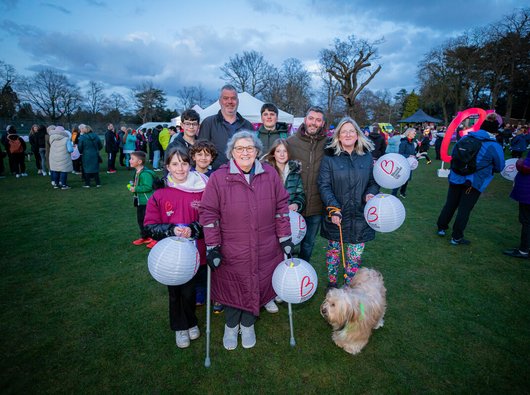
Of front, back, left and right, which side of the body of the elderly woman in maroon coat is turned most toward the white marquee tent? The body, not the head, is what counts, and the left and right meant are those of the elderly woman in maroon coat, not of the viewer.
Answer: back

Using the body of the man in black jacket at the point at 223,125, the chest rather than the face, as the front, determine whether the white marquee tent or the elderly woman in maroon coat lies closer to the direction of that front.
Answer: the elderly woman in maroon coat

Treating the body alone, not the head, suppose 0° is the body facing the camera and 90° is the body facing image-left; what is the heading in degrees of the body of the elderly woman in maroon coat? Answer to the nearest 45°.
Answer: approximately 0°

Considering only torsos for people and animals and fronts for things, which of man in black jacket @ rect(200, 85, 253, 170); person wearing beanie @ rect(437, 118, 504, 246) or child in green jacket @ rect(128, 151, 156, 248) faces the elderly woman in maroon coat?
the man in black jacket

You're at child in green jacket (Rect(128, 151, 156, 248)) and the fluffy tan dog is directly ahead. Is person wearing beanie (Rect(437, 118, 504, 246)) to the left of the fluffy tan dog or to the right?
left

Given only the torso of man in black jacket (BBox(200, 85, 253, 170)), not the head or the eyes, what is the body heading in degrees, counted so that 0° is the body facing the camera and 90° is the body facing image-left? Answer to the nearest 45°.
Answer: approximately 0°

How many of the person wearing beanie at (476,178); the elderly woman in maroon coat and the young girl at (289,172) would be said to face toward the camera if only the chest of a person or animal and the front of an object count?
2

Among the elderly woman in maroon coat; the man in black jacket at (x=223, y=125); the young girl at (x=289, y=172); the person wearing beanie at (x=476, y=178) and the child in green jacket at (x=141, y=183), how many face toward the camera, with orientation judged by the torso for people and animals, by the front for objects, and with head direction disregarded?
3

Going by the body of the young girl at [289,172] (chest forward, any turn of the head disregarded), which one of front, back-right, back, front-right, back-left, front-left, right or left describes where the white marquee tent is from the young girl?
back
